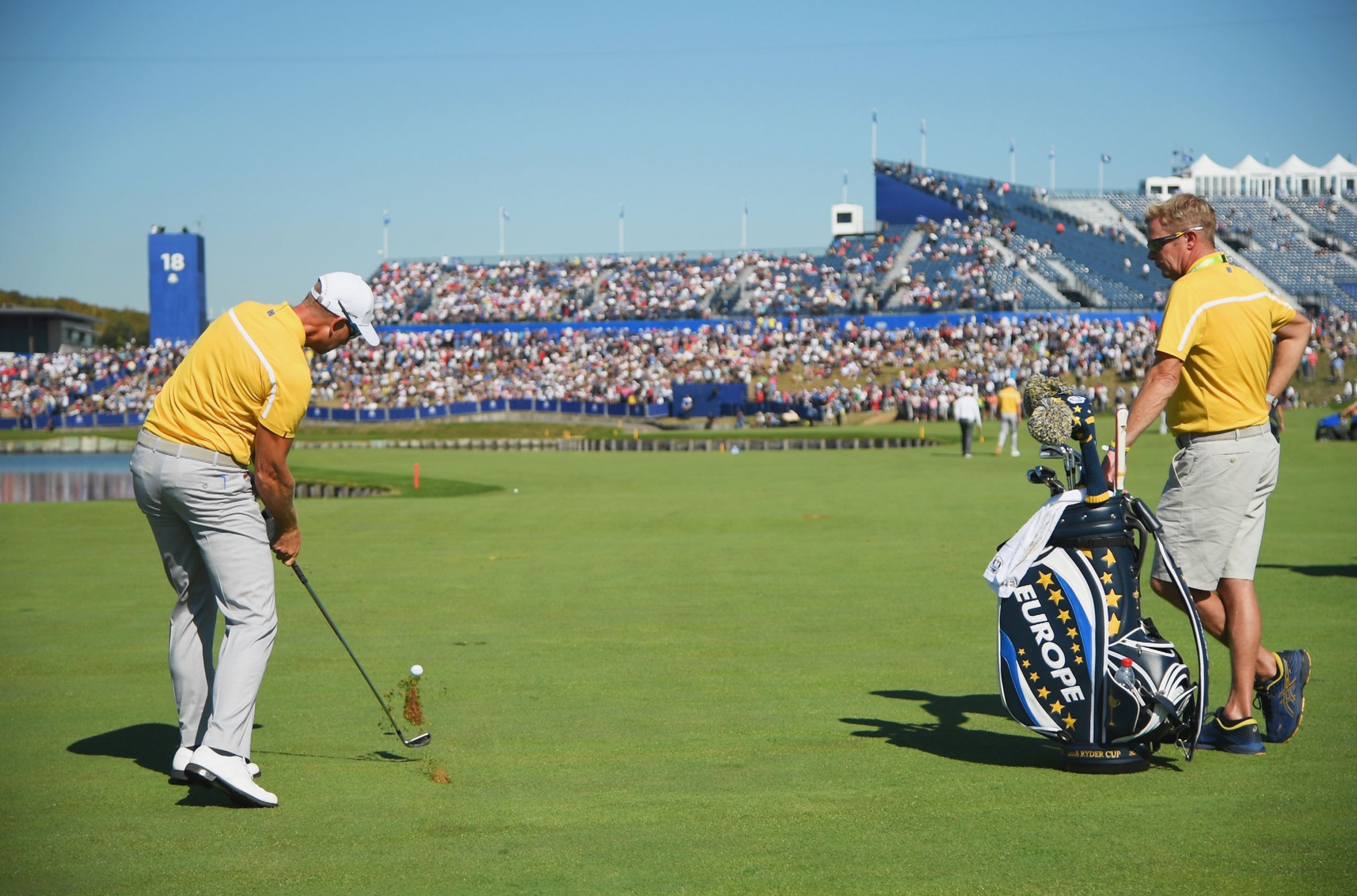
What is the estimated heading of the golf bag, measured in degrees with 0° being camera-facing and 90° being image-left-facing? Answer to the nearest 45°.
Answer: approximately 45°

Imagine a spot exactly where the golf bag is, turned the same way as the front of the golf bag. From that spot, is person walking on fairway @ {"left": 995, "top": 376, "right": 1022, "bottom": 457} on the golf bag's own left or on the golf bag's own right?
on the golf bag's own right

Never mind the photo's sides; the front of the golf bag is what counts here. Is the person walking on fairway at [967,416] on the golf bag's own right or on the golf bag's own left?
on the golf bag's own right

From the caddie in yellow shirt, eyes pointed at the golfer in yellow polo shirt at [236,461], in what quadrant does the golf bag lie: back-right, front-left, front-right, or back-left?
front-left

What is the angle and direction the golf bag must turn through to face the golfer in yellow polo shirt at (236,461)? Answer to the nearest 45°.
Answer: approximately 45° to its right

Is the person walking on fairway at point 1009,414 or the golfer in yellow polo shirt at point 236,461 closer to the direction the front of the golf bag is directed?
the golfer in yellow polo shirt

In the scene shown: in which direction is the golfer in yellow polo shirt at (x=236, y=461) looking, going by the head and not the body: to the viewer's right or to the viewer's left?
to the viewer's right

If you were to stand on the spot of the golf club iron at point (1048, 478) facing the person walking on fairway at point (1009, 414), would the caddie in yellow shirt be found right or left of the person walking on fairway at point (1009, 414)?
right

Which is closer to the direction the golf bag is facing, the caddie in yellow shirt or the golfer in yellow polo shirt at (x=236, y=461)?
the golfer in yellow polo shirt

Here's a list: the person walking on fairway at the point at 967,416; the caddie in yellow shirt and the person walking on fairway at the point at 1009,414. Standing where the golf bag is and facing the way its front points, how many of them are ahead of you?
0

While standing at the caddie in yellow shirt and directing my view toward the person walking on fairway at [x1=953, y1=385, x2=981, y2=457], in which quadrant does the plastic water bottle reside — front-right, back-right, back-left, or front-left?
back-left

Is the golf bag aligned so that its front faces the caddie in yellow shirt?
no
